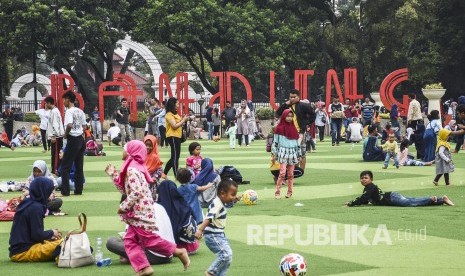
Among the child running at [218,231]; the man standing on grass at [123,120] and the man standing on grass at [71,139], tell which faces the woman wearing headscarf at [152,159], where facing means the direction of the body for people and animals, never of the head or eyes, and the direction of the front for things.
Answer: the man standing on grass at [123,120]

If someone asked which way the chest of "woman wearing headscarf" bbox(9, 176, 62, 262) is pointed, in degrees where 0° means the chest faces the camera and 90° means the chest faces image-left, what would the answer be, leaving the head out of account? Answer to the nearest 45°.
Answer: approximately 225°

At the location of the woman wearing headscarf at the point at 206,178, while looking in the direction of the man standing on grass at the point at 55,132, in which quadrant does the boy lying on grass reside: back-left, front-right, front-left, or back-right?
back-right

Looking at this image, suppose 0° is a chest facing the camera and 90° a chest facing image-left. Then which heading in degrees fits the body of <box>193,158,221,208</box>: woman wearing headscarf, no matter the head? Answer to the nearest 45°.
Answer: approximately 135°

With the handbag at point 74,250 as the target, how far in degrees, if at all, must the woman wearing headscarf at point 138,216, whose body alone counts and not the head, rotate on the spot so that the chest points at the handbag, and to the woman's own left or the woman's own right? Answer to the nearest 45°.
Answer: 0° — they already face it

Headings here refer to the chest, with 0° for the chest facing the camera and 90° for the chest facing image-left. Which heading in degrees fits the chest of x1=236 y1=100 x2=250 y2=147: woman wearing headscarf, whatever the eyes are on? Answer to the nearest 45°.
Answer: approximately 0°

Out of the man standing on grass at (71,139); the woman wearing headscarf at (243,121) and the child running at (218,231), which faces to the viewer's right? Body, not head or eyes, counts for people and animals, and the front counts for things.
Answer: the child running

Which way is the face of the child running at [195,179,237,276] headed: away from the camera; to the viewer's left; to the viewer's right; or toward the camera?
to the viewer's right
